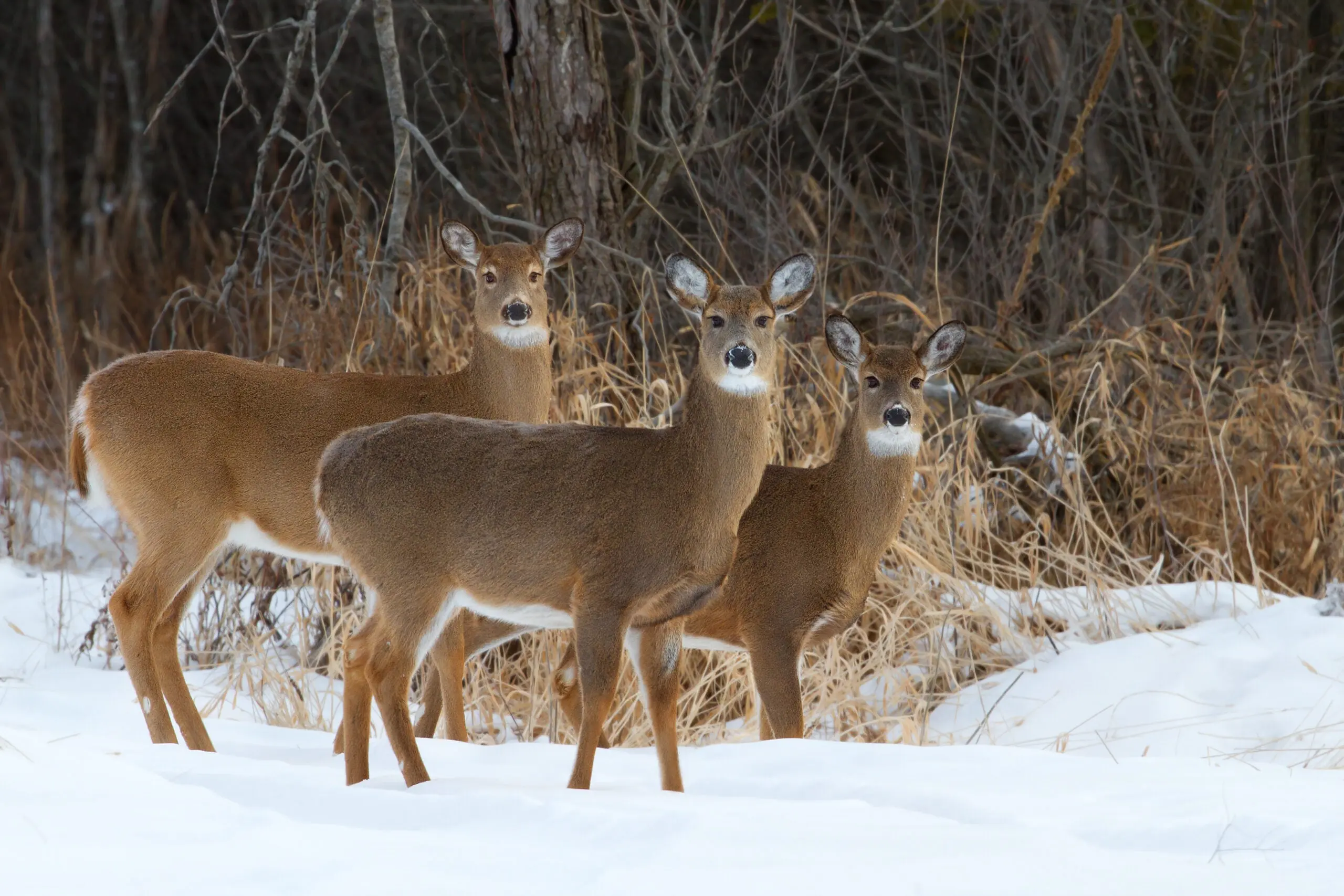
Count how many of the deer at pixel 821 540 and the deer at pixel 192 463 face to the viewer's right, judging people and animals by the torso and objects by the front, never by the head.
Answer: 2

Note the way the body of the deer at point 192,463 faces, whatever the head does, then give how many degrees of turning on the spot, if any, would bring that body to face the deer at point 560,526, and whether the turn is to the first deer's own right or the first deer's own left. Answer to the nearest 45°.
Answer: approximately 45° to the first deer's own right

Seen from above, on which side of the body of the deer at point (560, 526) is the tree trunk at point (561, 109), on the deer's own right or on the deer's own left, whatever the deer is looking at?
on the deer's own left

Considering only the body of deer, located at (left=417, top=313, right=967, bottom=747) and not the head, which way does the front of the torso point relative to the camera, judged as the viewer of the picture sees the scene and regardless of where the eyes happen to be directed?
to the viewer's right

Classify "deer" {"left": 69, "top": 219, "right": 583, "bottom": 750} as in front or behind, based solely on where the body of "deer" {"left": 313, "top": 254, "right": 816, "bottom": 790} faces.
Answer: behind

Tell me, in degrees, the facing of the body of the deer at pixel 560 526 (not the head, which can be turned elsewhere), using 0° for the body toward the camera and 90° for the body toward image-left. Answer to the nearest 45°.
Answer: approximately 270°

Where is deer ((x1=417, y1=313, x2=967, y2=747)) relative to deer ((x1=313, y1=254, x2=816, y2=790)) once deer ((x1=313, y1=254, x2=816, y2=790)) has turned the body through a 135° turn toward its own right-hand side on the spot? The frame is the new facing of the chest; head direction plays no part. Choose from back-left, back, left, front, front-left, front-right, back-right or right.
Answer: back

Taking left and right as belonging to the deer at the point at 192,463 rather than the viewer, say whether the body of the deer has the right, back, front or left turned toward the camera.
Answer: right

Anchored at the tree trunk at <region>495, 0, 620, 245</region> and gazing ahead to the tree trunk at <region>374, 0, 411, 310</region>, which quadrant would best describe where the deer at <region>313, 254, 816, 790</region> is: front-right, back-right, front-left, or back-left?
front-left

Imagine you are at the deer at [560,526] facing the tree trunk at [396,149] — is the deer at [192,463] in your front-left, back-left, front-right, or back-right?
front-left

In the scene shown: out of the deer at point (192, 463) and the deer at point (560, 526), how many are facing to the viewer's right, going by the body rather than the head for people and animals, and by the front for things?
2

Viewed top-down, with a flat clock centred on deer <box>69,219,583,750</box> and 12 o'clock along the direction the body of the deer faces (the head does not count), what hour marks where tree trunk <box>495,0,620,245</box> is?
The tree trunk is roughly at 10 o'clock from the deer.

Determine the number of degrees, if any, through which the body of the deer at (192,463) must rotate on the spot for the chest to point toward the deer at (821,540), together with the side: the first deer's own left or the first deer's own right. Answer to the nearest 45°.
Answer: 0° — it already faces it

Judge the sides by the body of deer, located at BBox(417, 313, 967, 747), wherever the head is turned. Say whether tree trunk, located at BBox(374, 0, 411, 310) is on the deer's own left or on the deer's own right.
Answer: on the deer's own left
